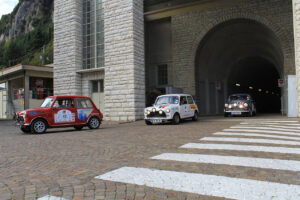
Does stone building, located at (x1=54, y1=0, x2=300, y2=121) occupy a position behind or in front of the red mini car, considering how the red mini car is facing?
behind

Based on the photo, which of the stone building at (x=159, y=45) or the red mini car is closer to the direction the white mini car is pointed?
the red mini car

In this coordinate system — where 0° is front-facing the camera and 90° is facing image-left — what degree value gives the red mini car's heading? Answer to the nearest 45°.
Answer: approximately 45°

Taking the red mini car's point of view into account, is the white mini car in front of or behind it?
behind

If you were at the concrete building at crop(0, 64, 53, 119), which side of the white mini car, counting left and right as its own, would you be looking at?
right
